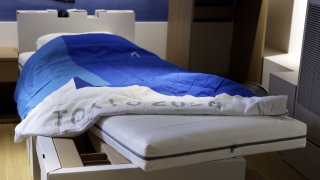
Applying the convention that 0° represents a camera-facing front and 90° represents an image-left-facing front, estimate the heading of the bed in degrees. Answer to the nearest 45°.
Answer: approximately 315°
